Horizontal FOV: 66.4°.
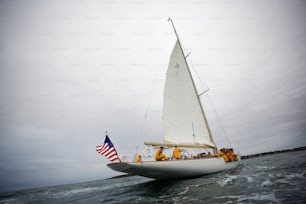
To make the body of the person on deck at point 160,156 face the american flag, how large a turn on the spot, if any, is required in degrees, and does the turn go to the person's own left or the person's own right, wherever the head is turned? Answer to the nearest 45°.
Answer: approximately 135° to the person's own right
